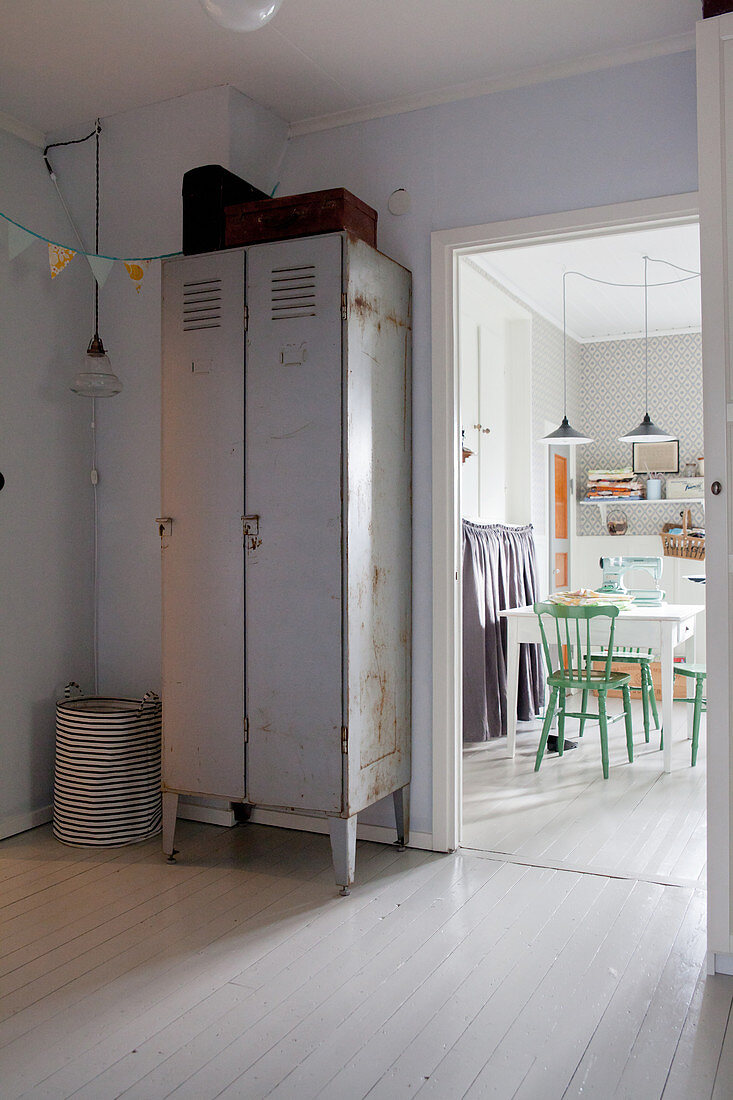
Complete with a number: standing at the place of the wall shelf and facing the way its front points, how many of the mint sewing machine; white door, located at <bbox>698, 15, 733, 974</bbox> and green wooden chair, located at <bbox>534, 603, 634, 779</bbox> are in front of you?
3

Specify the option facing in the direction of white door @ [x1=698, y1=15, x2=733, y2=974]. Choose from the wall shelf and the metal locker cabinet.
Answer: the wall shelf

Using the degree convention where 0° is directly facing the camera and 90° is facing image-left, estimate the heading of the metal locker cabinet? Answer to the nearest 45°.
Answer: approximately 45°

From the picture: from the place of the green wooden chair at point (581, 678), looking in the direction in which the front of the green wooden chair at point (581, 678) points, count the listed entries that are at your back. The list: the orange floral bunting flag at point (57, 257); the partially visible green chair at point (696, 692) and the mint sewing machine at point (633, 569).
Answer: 1

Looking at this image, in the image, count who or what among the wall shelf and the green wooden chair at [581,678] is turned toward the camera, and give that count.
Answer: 1

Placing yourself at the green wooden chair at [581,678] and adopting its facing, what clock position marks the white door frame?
The white door frame is roughly at 5 o'clock from the green wooden chair.

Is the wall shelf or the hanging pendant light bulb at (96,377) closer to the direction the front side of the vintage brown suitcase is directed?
the hanging pendant light bulb

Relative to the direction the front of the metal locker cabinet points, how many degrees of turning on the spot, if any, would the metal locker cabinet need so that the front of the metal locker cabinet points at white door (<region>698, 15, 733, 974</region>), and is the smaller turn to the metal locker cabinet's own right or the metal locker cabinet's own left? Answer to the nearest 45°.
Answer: approximately 90° to the metal locker cabinet's own left

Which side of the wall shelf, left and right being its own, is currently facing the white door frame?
front

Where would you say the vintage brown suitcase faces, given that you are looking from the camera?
facing the viewer and to the left of the viewer

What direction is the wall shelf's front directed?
toward the camera

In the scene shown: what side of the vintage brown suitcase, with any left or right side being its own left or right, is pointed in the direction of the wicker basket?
back

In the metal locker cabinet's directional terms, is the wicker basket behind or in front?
behind

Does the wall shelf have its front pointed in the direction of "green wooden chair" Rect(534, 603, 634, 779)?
yes

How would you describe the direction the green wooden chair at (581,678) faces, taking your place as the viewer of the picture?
facing away from the viewer and to the right of the viewer

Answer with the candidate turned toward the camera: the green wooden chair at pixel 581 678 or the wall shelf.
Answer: the wall shelf

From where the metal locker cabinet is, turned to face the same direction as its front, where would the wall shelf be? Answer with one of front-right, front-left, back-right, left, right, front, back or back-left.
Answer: back

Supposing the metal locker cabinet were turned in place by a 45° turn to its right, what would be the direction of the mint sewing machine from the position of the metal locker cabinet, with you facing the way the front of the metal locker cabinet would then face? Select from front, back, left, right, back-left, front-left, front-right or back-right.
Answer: back-right

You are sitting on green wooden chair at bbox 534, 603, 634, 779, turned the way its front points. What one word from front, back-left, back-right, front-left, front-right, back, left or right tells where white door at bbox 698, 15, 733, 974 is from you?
back-right

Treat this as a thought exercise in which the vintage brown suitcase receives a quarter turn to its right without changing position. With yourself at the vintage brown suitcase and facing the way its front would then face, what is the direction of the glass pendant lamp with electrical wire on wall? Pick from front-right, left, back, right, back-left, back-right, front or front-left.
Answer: front
